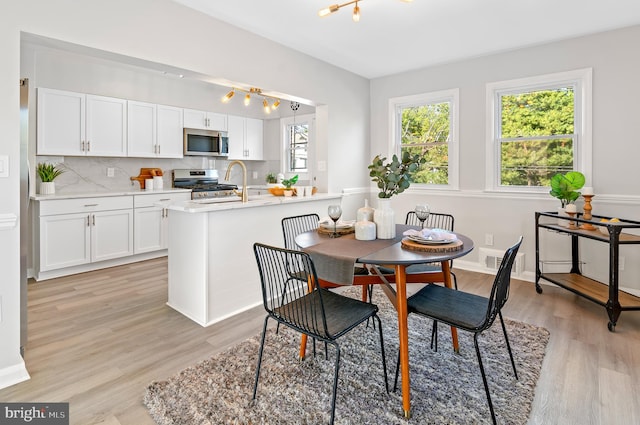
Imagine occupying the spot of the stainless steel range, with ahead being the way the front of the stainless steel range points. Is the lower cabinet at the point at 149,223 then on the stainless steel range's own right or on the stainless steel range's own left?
on the stainless steel range's own right

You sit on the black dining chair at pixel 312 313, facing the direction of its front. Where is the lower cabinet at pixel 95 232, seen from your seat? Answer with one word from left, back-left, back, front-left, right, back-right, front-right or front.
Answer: left

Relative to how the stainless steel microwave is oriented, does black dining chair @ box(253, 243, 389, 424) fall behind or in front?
in front

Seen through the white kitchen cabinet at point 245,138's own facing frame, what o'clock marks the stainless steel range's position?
The stainless steel range is roughly at 3 o'clock from the white kitchen cabinet.

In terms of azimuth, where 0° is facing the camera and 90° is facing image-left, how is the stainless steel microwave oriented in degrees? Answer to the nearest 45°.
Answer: approximately 315°

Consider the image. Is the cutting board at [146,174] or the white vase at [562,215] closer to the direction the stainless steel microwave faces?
the white vase

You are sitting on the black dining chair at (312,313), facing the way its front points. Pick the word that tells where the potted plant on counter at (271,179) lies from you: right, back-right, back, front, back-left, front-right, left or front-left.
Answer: front-left

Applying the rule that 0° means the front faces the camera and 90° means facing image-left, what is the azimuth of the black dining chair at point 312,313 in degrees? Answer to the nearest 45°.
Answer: approximately 225°

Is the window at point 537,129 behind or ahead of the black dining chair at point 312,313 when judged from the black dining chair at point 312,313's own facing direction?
ahead

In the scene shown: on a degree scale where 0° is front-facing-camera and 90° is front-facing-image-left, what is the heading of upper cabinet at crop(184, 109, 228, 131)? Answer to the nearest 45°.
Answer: approximately 315°

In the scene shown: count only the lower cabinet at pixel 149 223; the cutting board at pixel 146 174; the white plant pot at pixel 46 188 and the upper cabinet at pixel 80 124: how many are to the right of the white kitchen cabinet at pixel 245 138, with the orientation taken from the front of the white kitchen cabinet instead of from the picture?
4
